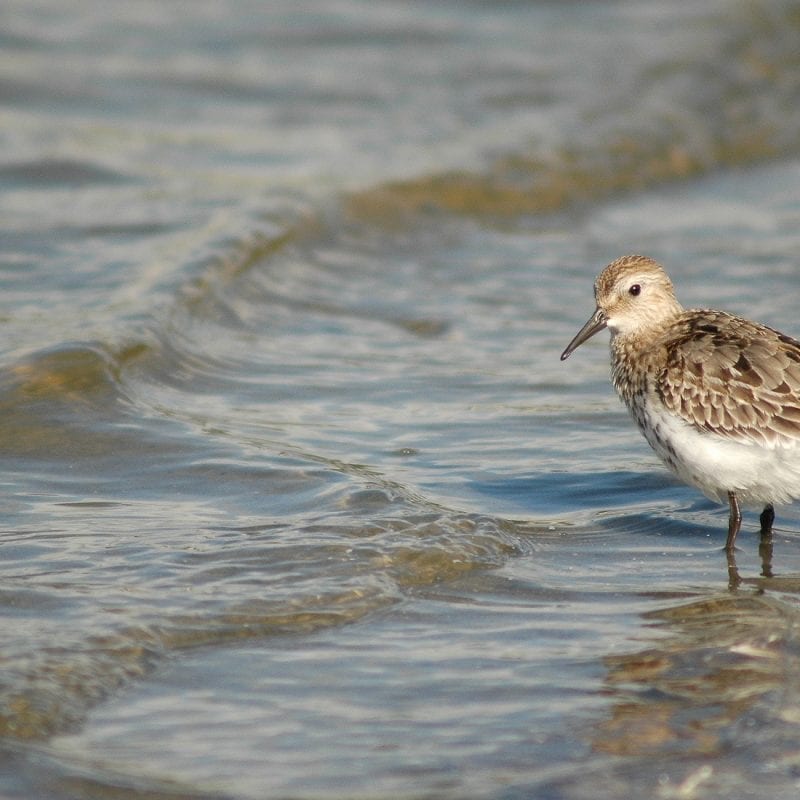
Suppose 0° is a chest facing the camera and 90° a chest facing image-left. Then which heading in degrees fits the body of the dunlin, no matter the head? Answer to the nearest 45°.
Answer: approximately 90°
